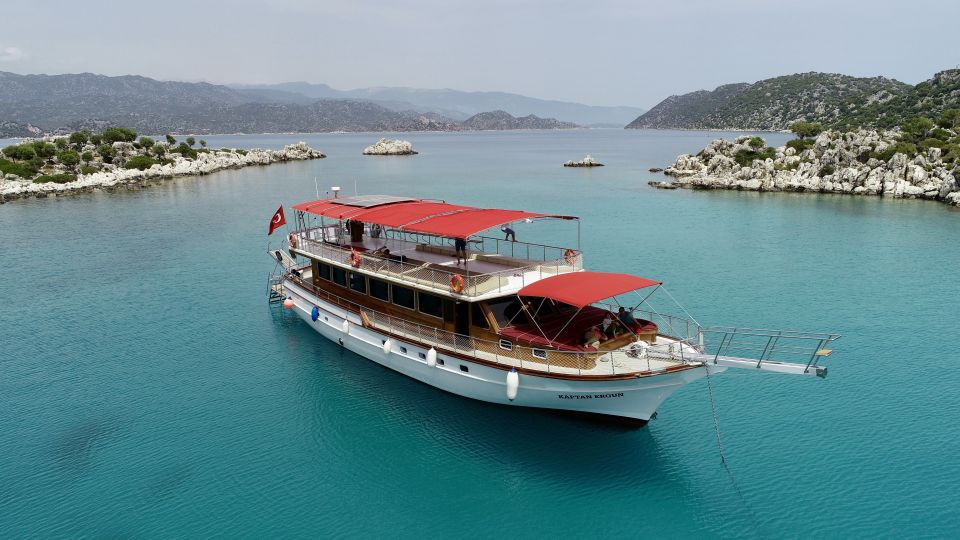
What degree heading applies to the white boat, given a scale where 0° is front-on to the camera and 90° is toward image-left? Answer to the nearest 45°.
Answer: approximately 315°
